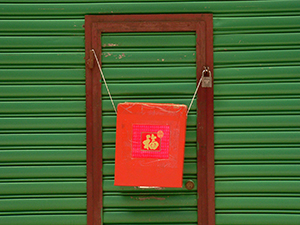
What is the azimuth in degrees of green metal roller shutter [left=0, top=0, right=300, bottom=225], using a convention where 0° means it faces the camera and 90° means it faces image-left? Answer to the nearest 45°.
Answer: approximately 0°

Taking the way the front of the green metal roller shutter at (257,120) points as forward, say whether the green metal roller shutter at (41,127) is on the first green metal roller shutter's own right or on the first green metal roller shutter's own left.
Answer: on the first green metal roller shutter's own right

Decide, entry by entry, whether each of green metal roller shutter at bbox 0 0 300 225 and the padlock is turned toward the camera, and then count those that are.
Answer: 2
